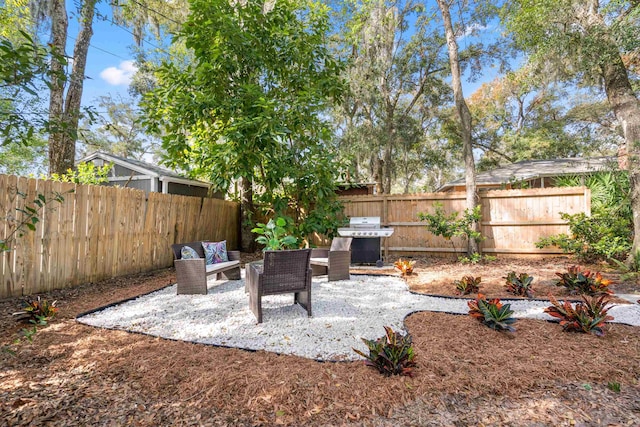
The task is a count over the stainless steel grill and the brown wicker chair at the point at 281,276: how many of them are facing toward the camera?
1

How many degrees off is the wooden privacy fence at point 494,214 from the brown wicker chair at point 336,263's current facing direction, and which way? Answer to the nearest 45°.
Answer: approximately 180°

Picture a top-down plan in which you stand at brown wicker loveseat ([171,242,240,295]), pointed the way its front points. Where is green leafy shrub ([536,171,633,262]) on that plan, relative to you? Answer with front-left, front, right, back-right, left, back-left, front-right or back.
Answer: front-left

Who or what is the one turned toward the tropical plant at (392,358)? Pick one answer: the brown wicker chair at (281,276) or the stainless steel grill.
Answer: the stainless steel grill

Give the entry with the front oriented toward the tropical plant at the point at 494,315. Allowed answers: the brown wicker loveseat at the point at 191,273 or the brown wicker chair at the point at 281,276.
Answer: the brown wicker loveseat at the point at 191,273

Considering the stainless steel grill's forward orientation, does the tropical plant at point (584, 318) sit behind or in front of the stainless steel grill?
in front

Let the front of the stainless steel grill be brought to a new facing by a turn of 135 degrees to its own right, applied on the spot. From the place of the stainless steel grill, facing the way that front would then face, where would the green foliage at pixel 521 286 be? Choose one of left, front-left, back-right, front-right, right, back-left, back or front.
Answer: back

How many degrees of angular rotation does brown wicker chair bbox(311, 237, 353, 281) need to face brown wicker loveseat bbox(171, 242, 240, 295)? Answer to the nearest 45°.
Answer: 0° — it already faces it

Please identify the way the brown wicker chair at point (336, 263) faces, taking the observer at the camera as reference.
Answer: facing the viewer and to the left of the viewer

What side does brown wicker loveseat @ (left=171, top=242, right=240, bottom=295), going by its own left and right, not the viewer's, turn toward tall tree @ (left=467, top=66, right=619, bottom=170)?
left

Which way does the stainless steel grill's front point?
toward the camera

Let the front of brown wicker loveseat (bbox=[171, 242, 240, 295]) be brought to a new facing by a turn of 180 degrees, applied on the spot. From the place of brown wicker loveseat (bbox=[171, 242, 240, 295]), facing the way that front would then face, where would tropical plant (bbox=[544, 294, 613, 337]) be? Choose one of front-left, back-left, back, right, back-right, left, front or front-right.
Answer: back

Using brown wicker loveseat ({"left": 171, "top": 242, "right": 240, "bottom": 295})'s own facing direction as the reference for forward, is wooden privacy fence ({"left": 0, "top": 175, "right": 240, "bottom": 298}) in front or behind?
behind

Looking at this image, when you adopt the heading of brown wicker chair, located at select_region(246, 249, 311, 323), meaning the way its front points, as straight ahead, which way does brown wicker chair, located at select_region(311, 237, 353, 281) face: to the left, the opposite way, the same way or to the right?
to the left

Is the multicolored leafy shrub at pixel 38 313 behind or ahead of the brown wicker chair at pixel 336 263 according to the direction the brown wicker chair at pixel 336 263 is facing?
ahead
